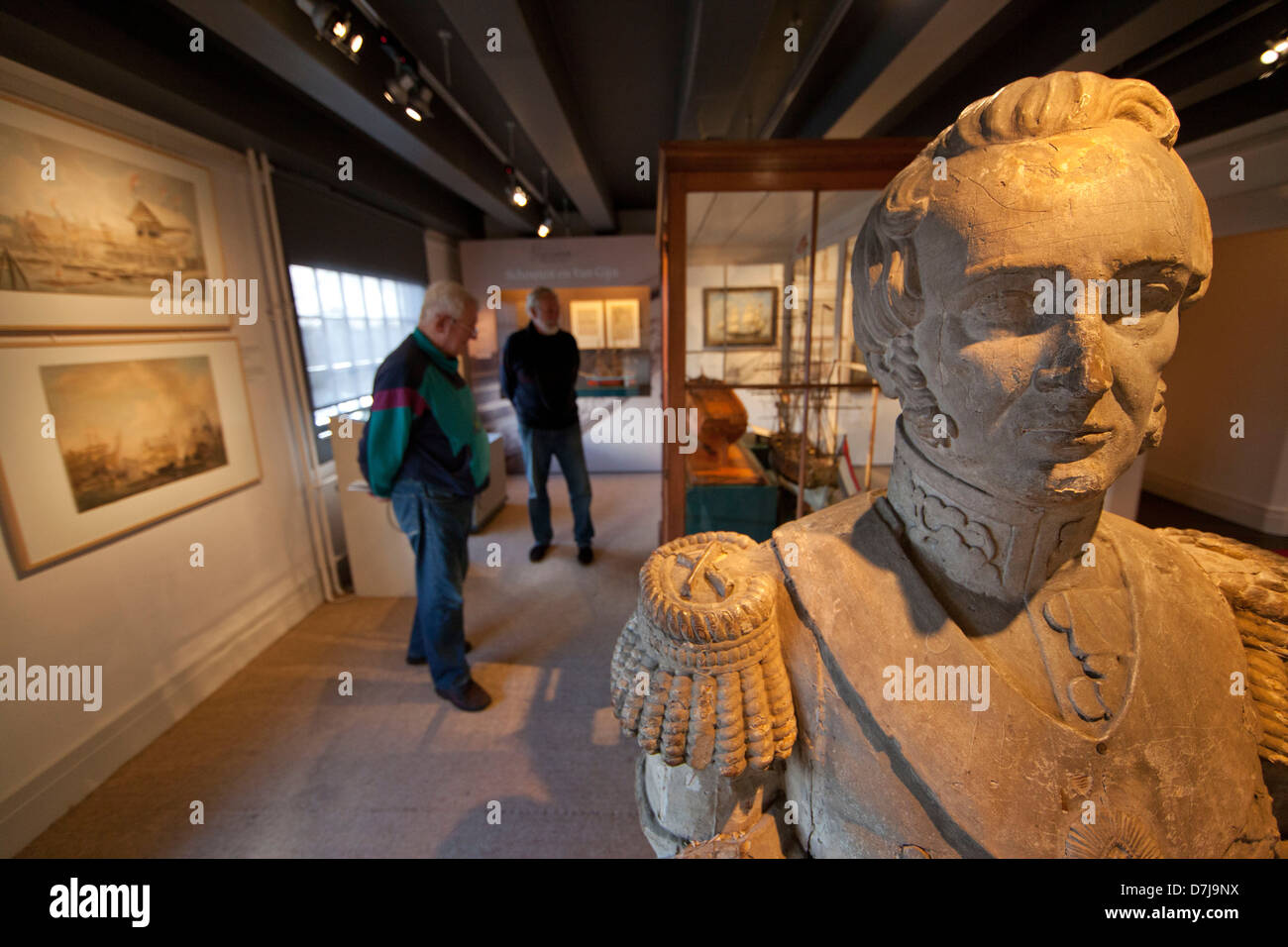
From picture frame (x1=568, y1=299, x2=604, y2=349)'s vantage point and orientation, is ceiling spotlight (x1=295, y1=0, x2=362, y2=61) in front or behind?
in front

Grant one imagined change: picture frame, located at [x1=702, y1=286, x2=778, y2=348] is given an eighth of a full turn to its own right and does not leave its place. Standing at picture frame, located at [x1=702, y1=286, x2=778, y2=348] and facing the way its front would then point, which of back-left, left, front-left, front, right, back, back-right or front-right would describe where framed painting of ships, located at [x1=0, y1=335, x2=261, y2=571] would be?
front-right

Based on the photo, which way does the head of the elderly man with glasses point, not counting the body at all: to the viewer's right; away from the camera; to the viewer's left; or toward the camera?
to the viewer's right

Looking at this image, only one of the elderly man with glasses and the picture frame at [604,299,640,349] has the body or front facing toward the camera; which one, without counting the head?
the picture frame

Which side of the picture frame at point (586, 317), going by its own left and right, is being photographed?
front

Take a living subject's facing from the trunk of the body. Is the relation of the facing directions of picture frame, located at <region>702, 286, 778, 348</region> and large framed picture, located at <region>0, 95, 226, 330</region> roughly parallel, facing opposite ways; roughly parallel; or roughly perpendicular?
roughly perpendicular

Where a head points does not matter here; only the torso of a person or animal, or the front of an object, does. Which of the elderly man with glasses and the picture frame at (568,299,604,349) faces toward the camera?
the picture frame

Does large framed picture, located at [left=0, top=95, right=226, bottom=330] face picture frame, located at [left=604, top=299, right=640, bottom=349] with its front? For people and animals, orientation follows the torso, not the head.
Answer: no

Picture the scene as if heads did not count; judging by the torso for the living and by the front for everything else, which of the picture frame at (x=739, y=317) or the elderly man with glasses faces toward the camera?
the picture frame

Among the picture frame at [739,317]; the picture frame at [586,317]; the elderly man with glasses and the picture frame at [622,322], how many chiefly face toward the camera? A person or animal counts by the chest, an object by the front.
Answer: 3

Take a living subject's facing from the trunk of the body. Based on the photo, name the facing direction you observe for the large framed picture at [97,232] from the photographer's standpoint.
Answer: facing the viewer and to the right of the viewer

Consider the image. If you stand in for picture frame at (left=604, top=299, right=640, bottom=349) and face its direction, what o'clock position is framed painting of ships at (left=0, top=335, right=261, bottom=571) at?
The framed painting of ships is roughly at 1 o'clock from the picture frame.

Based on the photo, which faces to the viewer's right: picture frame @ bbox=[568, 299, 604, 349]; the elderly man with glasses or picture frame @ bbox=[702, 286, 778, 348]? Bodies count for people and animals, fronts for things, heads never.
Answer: the elderly man with glasses

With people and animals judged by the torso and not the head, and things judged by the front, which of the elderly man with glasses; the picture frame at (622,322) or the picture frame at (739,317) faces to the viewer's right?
the elderly man with glasses

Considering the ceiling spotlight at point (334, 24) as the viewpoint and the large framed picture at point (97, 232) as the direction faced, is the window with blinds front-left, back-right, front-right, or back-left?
front-right

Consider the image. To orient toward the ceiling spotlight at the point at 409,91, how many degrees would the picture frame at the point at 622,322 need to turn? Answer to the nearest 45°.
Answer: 0° — it already faces it

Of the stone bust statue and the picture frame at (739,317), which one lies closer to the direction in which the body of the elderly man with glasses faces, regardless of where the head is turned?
the picture frame

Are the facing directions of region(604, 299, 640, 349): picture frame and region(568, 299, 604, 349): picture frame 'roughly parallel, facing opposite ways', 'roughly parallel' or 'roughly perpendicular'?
roughly parallel

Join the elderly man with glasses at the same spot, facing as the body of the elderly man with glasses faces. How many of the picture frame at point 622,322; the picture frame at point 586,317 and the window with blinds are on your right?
0

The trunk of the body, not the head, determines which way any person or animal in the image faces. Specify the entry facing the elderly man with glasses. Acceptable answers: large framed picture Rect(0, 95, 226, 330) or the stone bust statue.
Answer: the large framed picture
